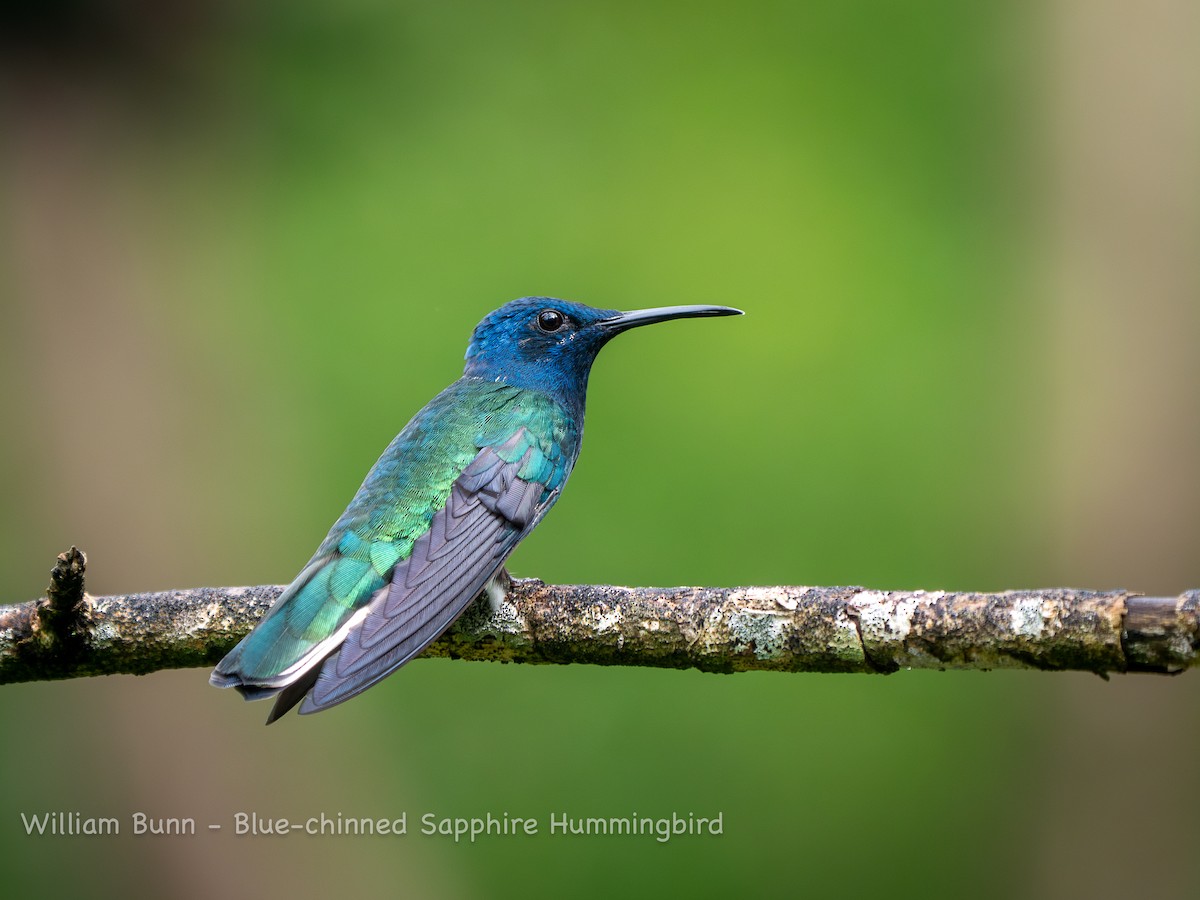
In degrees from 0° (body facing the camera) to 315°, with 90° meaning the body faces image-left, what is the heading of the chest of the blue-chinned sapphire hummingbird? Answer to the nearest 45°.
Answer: approximately 225°
